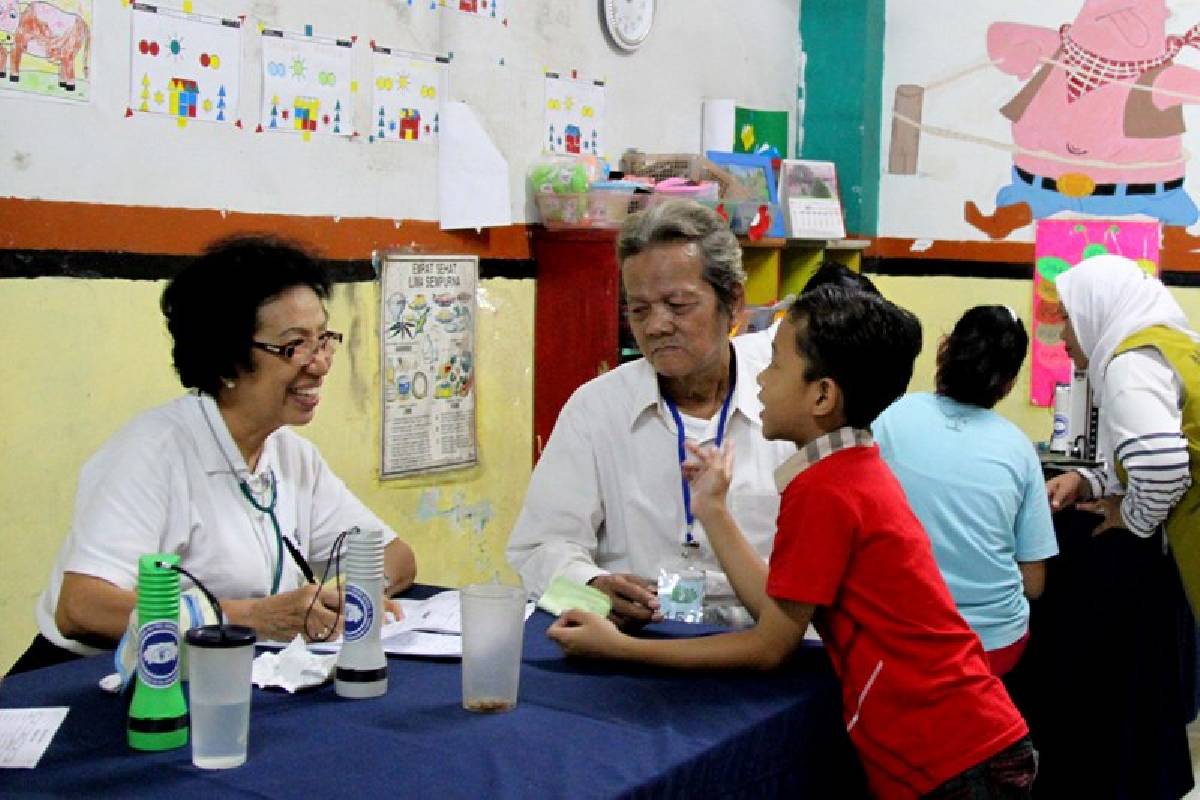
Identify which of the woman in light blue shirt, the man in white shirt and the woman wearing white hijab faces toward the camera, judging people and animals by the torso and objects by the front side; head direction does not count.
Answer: the man in white shirt

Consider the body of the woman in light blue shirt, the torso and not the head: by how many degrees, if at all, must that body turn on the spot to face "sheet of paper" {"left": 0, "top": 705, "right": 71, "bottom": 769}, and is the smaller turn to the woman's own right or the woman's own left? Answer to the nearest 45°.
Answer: approximately 135° to the woman's own left

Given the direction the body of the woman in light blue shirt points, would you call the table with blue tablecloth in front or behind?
behind

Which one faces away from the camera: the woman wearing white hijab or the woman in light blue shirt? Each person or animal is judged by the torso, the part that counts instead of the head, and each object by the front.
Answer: the woman in light blue shirt

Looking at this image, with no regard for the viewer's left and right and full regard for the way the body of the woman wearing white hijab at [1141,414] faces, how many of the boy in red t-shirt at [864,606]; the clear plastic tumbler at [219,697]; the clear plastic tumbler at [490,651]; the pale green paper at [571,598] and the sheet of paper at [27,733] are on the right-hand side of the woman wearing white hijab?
0

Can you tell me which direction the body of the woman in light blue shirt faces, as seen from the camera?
away from the camera

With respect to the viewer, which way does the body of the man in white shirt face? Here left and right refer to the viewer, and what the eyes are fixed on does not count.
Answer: facing the viewer

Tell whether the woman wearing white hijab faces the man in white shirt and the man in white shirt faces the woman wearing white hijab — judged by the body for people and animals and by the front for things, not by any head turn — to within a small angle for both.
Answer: no

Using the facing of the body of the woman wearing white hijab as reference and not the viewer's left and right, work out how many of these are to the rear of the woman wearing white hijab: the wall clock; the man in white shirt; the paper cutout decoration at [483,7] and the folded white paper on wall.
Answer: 0

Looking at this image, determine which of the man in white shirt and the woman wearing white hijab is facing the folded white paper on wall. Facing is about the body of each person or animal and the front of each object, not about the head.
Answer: the woman wearing white hijab

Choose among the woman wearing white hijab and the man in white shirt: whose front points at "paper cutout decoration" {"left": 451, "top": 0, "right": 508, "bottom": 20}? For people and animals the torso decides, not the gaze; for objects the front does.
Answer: the woman wearing white hijab

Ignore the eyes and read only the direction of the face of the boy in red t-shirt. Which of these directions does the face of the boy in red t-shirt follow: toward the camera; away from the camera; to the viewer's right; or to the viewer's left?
to the viewer's left

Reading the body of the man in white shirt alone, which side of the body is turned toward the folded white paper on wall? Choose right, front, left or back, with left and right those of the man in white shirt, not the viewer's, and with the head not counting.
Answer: back

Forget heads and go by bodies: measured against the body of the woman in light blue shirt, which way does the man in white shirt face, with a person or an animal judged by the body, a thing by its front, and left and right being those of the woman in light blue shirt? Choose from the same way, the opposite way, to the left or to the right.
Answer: the opposite way

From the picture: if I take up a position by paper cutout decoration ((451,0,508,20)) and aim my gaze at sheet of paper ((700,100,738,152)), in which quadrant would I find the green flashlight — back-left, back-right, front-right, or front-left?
back-right

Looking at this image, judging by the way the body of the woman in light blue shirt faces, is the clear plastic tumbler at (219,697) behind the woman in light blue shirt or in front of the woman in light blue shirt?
behind

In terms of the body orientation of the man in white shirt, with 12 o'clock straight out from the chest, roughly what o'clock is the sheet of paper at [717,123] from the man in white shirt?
The sheet of paper is roughly at 6 o'clock from the man in white shirt.

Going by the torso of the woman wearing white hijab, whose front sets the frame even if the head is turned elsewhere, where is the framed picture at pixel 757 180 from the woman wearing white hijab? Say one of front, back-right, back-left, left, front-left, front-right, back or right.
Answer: front-right

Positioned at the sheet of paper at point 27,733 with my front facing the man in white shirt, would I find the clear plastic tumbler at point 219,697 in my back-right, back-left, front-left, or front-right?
front-right

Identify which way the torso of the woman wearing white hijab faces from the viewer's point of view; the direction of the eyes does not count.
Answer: to the viewer's left

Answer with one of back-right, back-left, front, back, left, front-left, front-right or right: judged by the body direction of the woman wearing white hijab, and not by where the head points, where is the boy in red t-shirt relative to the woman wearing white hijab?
left
